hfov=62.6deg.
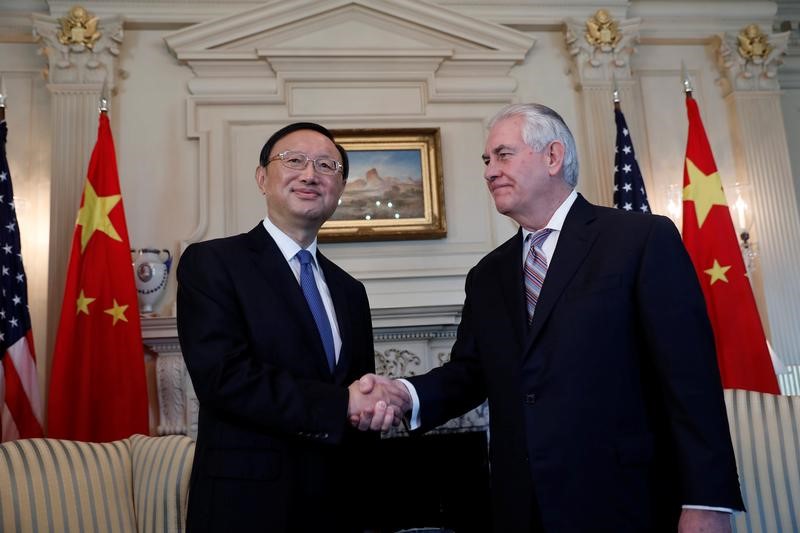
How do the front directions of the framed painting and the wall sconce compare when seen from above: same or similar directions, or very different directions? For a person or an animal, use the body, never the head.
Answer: same or similar directions

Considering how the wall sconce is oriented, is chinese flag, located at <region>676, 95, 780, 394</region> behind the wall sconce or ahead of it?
ahead

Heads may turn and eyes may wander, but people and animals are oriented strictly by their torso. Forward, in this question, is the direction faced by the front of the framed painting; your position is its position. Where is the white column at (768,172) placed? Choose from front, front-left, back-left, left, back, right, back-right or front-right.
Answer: left

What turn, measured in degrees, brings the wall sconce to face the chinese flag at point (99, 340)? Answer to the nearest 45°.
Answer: approximately 45° to its right

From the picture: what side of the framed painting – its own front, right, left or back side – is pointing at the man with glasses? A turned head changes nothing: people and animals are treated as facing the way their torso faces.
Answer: front

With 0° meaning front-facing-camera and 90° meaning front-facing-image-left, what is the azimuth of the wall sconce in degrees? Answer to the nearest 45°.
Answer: approximately 0°

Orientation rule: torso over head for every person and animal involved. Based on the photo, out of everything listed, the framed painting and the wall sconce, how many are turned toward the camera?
2

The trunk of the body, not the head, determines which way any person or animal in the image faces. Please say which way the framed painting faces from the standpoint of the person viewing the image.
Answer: facing the viewer

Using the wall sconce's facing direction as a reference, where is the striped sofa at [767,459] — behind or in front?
in front

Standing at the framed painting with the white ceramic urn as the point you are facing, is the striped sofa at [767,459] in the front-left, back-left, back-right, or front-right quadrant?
back-left

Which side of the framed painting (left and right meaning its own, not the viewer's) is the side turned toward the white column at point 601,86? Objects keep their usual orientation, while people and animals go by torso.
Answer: left

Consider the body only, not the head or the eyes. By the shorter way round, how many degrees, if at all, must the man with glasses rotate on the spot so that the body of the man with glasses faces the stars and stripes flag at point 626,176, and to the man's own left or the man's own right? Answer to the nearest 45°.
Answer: approximately 90° to the man's own left

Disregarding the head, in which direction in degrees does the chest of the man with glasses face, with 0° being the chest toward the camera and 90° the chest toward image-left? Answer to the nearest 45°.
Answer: approximately 315°

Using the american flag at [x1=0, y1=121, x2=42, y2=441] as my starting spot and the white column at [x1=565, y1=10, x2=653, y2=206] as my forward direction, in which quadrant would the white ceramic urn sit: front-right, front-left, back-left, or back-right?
front-left
